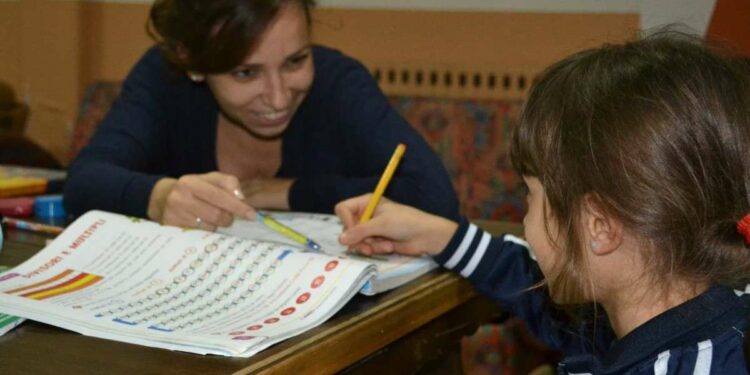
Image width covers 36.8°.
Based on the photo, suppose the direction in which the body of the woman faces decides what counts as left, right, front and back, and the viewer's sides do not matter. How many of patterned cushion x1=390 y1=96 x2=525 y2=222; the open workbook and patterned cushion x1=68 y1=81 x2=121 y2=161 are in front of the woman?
1

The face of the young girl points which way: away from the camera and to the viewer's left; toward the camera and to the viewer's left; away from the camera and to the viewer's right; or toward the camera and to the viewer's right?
away from the camera and to the viewer's left

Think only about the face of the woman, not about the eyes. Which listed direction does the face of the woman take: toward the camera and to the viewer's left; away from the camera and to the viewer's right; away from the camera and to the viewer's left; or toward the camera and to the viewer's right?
toward the camera and to the viewer's right

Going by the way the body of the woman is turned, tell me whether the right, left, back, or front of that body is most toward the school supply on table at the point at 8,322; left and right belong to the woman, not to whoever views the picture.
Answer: front

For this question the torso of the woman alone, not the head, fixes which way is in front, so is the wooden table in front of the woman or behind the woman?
in front

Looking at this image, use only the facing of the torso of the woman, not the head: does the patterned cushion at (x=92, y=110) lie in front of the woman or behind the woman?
behind

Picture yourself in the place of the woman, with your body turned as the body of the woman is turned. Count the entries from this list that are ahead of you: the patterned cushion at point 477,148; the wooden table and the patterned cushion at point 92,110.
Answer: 1

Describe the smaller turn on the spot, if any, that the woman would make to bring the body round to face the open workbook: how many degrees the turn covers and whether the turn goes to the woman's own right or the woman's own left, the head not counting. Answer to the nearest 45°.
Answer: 0° — they already face it

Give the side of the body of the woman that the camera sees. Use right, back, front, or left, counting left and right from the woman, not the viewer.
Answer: front
